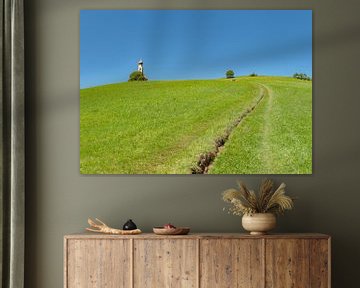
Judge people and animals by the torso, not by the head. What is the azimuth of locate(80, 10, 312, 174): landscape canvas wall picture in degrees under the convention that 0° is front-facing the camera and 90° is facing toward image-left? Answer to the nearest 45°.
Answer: approximately 0°

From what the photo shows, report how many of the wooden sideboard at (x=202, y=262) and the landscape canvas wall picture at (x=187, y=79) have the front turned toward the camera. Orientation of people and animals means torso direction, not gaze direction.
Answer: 2
